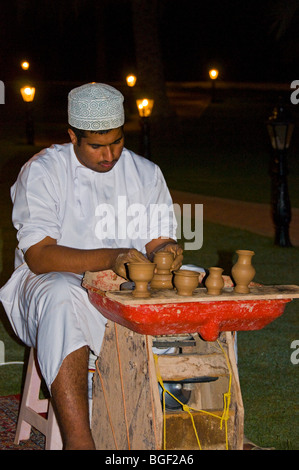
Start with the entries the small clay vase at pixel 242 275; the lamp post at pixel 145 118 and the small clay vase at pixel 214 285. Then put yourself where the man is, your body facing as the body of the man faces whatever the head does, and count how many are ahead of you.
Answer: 2

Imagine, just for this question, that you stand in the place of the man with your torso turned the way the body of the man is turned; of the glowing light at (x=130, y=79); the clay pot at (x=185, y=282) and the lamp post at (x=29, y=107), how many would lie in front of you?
1

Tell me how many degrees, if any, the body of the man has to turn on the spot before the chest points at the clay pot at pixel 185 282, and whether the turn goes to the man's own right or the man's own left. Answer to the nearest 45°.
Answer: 0° — they already face it

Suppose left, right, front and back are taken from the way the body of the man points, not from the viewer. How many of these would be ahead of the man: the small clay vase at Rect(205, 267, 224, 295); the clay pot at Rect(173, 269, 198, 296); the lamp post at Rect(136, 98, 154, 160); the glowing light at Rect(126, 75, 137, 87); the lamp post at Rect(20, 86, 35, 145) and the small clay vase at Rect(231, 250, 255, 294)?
3

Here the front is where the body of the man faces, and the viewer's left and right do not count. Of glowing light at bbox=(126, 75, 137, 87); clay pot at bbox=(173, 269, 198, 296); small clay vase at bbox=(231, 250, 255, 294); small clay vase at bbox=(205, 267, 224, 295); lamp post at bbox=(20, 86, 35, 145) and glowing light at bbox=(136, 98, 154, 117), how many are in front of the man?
3

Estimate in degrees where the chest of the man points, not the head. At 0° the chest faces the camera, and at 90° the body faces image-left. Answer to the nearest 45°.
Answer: approximately 315°

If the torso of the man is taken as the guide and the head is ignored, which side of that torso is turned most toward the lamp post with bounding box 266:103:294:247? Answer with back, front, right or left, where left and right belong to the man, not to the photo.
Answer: left

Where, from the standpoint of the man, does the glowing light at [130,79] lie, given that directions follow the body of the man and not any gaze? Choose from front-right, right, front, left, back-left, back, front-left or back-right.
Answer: back-left

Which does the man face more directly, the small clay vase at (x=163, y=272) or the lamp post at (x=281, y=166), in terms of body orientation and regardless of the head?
the small clay vase

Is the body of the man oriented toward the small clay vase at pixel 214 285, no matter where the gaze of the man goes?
yes
